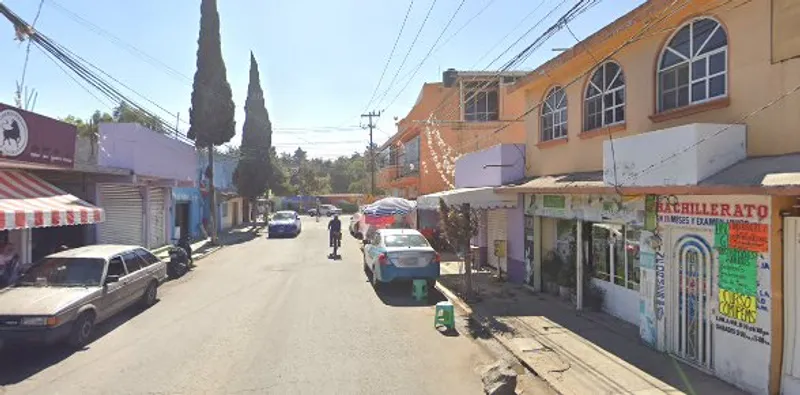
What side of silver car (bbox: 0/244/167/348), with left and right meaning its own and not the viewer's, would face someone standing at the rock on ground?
left

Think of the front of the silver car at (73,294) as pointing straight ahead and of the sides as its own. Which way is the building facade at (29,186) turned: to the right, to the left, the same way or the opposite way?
to the left

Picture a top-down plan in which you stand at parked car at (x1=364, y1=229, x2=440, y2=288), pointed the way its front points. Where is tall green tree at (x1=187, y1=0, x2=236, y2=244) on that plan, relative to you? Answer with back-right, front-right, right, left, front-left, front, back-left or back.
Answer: front-left

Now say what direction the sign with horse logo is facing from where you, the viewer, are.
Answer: facing the viewer and to the right of the viewer

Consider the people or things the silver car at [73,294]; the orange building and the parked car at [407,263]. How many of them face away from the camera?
1

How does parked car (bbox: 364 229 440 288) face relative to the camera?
away from the camera

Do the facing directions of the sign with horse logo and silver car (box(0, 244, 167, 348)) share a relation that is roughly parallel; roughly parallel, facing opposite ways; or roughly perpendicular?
roughly perpendicular

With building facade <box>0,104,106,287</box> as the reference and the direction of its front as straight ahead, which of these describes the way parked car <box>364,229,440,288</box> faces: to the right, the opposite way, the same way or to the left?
to the left

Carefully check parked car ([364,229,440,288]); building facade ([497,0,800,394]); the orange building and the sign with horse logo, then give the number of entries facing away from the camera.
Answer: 1

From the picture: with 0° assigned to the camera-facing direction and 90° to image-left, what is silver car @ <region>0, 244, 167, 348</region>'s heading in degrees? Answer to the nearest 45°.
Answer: approximately 45°

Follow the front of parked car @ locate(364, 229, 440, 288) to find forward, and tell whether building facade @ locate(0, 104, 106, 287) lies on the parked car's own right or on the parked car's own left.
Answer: on the parked car's own left

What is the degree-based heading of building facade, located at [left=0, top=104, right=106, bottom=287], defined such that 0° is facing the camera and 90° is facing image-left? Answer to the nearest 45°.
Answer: approximately 315°

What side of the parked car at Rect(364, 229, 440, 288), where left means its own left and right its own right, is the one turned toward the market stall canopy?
front

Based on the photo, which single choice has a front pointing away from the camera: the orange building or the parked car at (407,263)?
the parked car
